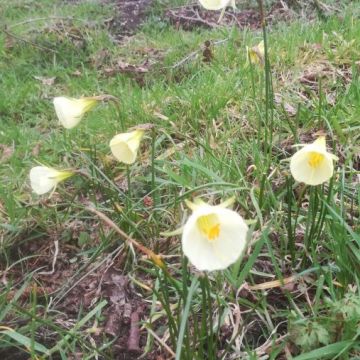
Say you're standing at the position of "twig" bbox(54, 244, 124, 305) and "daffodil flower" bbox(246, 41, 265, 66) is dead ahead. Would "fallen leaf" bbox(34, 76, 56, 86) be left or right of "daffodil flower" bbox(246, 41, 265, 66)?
left

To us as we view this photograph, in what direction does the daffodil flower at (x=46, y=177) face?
facing to the left of the viewer

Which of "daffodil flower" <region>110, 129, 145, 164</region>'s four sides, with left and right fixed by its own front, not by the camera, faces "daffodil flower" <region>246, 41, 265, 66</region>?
back

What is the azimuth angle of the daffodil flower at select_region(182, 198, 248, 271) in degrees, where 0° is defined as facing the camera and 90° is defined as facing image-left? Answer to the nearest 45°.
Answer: approximately 0°

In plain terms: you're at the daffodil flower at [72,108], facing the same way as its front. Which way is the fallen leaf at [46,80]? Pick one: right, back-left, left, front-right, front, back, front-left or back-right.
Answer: right

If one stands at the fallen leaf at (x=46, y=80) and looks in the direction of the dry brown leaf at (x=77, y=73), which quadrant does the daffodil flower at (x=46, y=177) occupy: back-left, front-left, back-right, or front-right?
back-right

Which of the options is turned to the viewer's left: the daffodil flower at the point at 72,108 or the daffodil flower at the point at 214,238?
the daffodil flower at the point at 72,108

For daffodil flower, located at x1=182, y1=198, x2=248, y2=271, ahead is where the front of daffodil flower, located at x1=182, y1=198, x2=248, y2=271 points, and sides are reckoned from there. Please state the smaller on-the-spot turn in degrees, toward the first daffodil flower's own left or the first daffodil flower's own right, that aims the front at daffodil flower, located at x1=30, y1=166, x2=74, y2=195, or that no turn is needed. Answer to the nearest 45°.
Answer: approximately 135° to the first daffodil flower's own right

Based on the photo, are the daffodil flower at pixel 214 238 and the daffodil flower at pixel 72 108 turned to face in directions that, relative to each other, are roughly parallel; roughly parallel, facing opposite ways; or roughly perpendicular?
roughly perpendicular

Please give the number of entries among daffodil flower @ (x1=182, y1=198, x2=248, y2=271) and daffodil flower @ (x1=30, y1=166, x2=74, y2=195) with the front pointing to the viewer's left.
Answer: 1
